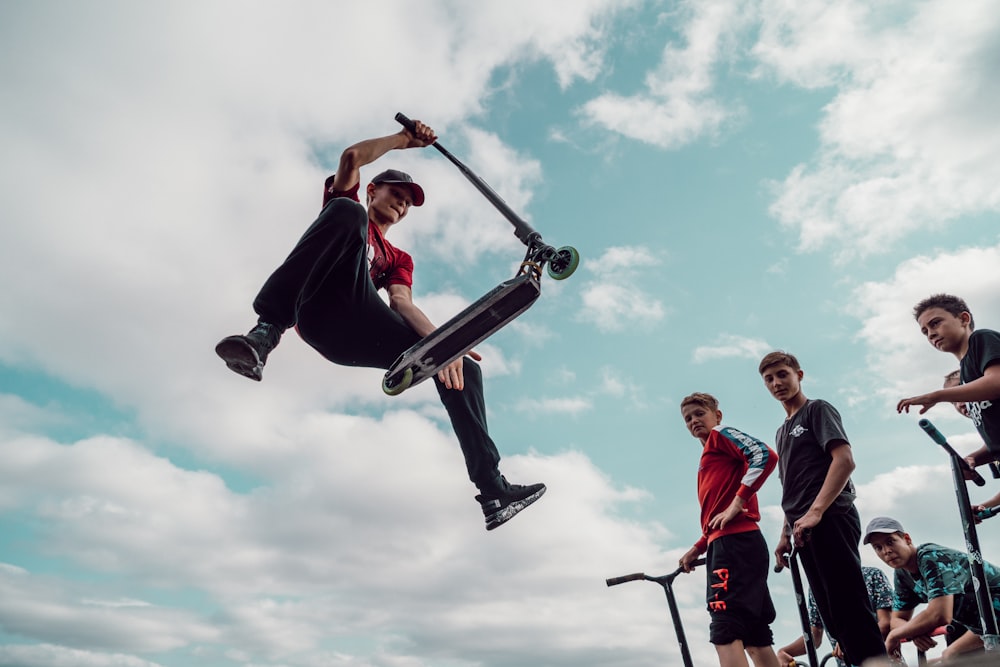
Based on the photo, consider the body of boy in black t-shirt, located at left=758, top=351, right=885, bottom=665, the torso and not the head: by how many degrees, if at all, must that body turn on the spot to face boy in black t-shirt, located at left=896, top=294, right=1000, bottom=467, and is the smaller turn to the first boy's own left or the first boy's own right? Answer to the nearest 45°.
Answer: approximately 135° to the first boy's own left

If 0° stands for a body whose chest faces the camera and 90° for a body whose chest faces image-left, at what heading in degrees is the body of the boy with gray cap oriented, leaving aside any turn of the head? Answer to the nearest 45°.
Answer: approximately 45°

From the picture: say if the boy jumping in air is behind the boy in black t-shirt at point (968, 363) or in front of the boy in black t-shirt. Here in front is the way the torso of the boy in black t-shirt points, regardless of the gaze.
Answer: in front

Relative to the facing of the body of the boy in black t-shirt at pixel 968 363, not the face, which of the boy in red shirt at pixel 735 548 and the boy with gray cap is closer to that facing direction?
the boy in red shirt

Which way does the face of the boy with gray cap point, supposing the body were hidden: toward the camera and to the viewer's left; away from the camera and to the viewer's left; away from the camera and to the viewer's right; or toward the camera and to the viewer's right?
toward the camera and to the viewer's left

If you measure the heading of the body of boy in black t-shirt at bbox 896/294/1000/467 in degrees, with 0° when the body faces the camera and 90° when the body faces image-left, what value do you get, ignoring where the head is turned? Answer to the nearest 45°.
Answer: approximately 45°

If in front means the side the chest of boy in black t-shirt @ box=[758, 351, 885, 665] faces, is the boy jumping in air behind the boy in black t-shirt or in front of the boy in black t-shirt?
in front
